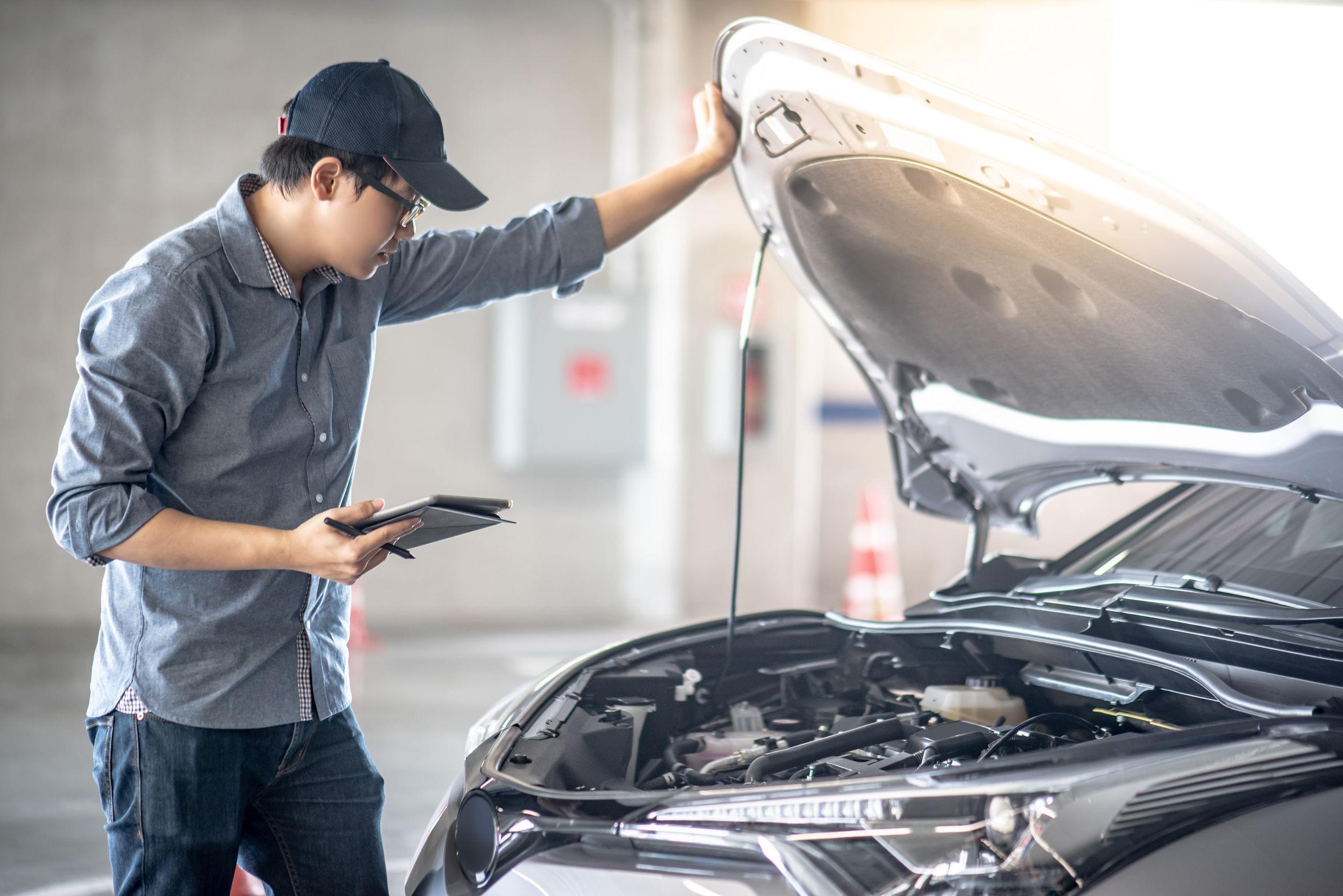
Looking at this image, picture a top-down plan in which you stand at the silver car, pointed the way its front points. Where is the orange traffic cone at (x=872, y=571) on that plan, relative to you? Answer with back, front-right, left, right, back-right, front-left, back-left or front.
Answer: back-right

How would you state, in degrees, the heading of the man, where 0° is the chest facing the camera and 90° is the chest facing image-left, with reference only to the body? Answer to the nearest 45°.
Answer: approximately 315°

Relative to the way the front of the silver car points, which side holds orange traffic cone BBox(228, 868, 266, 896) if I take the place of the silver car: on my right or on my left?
on my right

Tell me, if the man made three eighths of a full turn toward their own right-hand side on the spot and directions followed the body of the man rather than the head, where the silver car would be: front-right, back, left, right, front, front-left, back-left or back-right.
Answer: back

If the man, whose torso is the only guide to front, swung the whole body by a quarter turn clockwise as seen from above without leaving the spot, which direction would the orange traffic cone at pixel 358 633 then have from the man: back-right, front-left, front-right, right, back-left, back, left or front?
back-right

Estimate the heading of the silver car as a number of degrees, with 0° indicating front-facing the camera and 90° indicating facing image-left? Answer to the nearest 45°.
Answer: approximately 45°

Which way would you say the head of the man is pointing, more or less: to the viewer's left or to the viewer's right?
to the viewer's right
